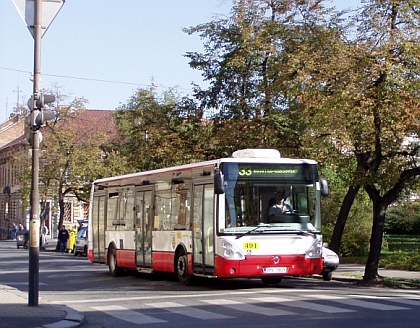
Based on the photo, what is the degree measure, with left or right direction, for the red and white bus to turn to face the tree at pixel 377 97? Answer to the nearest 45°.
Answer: approximately 45° to its left

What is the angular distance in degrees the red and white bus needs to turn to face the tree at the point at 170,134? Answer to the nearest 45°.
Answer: approximately 135° to its left

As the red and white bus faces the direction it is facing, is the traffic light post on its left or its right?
on its right

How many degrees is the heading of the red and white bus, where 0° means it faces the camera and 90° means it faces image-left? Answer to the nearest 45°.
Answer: approximately 315°

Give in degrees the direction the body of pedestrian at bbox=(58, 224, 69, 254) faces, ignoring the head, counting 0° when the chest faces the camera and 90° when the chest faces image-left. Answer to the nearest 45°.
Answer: approximately 0°

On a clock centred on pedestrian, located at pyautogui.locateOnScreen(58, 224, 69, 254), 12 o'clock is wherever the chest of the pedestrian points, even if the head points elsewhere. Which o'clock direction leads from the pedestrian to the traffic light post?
The traffic light post is roughly at 12 o'clock from the pedestrian.
